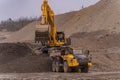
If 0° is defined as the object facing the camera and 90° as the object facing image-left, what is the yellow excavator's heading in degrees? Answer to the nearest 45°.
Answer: approximately 45°

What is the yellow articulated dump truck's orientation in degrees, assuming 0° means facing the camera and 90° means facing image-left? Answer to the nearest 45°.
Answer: approximately 315°
